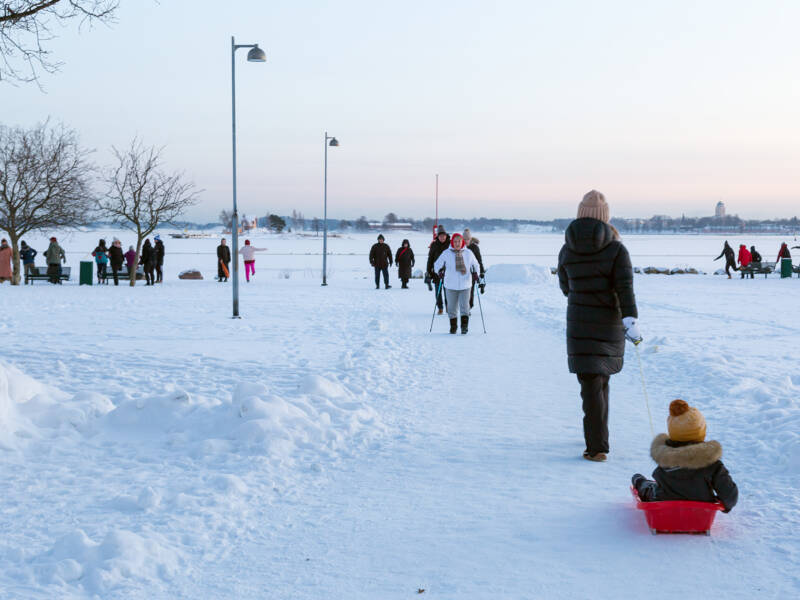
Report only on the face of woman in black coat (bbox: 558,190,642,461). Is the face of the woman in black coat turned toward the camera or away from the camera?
away from the camera

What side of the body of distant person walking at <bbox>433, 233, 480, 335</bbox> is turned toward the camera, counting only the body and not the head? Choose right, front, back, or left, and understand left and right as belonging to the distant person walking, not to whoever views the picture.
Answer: front

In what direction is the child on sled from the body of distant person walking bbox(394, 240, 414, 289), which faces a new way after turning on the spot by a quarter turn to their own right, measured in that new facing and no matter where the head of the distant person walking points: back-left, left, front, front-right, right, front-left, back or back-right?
left

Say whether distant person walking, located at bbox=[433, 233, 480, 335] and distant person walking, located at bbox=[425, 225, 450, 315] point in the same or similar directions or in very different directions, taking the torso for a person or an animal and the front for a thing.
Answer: same or similar directions

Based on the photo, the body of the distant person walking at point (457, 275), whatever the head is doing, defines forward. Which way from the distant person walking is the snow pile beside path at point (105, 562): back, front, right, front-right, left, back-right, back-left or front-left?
front

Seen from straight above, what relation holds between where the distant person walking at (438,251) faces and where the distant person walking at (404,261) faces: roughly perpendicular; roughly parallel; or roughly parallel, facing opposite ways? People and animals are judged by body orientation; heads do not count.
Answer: roughly parallel

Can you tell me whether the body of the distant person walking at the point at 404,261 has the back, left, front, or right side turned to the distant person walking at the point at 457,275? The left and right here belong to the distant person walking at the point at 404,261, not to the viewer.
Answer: front

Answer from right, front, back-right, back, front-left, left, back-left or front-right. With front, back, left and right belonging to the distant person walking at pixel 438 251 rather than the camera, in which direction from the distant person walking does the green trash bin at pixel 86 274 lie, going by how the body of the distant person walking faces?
back-right

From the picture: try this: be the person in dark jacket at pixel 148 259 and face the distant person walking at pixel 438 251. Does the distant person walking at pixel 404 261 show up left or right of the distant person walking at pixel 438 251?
left

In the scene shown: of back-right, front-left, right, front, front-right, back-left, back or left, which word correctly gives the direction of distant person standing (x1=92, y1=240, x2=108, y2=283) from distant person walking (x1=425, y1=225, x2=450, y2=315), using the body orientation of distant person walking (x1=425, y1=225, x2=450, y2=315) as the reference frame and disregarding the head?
back-right

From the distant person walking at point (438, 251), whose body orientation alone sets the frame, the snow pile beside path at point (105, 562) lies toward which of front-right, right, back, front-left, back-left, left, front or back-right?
front

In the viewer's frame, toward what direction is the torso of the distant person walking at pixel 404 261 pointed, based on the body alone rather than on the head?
toward the camera

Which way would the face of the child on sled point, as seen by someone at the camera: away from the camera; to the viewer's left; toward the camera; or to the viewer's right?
away from the camera

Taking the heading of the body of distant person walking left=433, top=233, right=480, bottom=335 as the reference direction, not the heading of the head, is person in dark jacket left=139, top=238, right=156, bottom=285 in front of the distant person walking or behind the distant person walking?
behind

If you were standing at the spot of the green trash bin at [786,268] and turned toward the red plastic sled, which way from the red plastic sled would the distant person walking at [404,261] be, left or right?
right

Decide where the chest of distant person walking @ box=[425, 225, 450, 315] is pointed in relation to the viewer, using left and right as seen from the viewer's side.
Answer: facing the viewer

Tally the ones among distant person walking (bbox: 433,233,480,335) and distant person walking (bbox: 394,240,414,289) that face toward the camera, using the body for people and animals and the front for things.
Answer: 2
